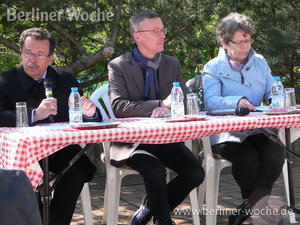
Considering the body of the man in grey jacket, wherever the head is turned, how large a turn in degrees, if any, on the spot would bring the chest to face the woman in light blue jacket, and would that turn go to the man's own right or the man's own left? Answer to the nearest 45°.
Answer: approximately 45° to the man's own left

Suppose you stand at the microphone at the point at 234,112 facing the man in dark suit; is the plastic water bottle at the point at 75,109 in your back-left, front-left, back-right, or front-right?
front-left

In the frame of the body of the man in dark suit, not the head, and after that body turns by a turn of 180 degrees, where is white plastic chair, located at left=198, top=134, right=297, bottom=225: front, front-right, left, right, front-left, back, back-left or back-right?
back-right

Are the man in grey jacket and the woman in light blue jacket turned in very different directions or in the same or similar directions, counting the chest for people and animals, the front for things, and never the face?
same or similar directions

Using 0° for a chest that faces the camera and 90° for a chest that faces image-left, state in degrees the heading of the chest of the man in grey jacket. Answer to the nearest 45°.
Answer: approximately 315°

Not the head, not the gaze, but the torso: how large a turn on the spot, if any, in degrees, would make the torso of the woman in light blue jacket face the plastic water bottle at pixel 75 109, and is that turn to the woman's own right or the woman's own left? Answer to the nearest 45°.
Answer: approximately 90° to the woman's own right

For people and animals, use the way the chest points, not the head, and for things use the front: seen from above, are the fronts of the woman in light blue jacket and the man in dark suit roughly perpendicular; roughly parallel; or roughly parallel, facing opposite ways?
roughly parallel

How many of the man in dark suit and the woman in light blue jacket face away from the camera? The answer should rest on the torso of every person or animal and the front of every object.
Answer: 0

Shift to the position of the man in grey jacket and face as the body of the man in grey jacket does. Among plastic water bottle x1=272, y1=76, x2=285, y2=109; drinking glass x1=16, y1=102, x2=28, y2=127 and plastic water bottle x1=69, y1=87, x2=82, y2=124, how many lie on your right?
2

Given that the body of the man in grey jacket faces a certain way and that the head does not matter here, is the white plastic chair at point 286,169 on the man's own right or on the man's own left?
on the man's own left

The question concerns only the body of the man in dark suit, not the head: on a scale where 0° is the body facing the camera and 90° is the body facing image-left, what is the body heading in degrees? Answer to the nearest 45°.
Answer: approximately 315°

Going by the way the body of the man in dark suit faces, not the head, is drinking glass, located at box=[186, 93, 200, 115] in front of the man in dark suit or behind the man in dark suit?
in front

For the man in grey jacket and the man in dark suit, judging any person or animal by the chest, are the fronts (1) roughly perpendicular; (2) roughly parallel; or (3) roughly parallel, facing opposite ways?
roughly parallel
